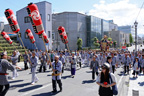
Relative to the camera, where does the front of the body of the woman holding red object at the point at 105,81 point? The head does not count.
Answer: toward the camera
